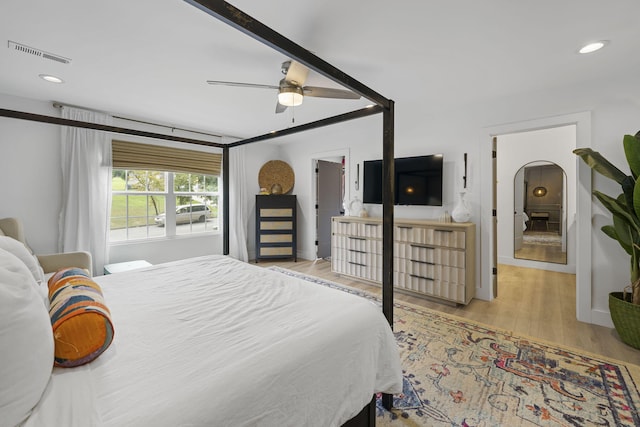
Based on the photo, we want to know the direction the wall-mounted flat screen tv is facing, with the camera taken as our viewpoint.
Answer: facing the viewer and to the left of the viewer

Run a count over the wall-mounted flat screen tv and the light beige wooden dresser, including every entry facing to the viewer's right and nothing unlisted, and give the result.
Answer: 0

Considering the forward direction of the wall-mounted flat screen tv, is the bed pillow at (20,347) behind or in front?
in front

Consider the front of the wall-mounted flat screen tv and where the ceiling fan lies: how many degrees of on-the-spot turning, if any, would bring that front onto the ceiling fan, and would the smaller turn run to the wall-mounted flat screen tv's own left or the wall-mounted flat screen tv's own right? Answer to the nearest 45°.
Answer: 0° — it already faces it

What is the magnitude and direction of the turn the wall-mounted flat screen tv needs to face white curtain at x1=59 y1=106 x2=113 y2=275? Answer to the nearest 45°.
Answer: approximately 45° to its right

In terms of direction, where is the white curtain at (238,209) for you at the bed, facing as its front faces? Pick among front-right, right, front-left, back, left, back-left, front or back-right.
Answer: front-left

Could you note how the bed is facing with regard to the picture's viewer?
facing away from the viewer and to the right of the viewer

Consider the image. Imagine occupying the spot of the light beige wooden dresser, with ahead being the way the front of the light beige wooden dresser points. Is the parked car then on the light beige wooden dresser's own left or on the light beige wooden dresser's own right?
on the light beige wooden dresser's own right

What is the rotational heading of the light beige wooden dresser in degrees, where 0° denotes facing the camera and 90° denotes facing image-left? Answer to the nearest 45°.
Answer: approximately 45°
